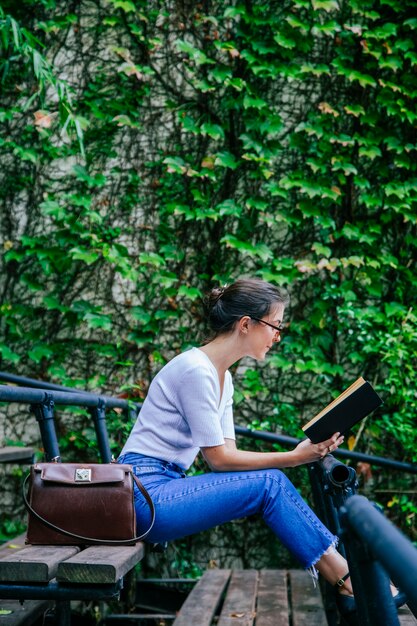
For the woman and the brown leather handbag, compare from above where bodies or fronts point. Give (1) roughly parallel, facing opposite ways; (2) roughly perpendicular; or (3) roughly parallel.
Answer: roughly perpendicular

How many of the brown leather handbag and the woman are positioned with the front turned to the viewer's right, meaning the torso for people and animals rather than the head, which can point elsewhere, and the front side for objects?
1

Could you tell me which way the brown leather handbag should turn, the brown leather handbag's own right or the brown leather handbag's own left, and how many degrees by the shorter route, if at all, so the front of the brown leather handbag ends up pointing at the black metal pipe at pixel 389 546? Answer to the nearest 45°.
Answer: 0° — it already faces it

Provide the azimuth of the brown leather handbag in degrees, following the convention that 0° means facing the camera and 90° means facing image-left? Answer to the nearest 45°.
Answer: approximately 0°

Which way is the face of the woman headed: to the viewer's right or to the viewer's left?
to the viewer's right

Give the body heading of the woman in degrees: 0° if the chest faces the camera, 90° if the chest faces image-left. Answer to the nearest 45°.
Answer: approximately 270°
